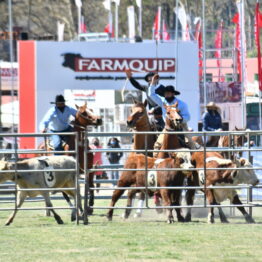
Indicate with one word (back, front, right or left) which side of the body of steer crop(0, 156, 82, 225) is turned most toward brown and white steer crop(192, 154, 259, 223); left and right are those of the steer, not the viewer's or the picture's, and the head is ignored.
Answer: back

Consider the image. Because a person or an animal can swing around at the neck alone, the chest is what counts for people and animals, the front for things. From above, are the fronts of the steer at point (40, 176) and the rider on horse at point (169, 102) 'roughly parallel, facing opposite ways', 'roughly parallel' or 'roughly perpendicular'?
roughly perpendicular

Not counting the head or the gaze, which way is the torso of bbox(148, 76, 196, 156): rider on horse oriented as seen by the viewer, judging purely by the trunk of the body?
toward the camera

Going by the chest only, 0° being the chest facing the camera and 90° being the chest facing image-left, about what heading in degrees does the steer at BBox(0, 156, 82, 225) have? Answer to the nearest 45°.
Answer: approximately 90°

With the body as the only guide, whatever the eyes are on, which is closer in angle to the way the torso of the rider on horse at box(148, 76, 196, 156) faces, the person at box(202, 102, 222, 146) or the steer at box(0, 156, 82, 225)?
the steer

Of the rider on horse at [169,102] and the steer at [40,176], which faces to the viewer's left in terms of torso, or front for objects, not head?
the steer
